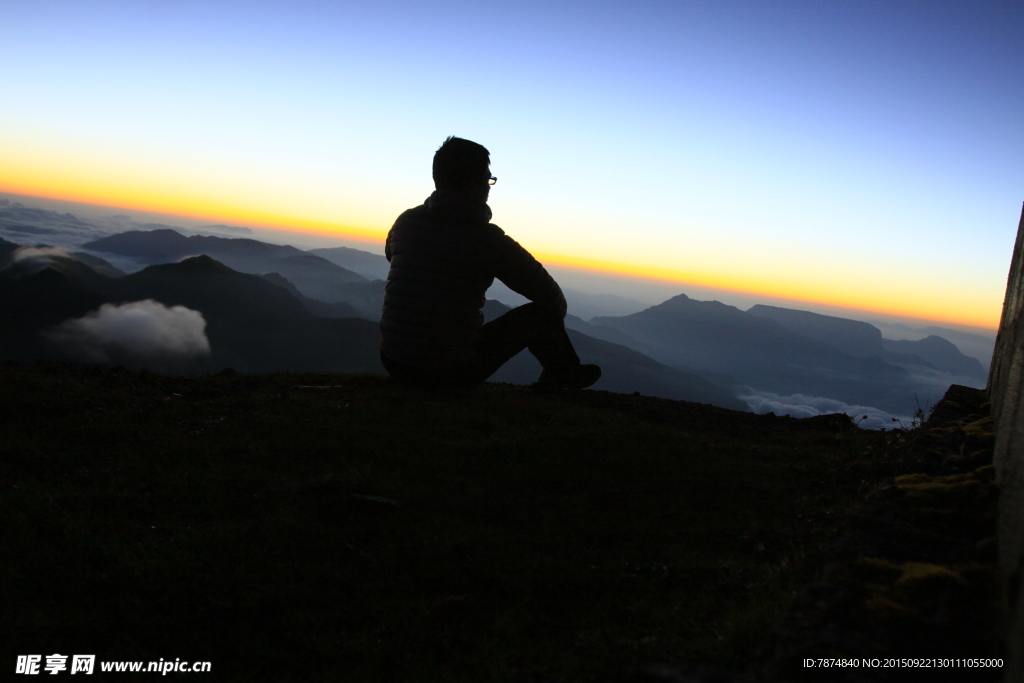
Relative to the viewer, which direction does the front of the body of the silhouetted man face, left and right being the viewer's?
facing away from the viewer and to the right of the viewer

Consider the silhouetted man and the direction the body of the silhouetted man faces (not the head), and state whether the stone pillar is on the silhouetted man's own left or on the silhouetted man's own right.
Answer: on the silhouetted man's own right
